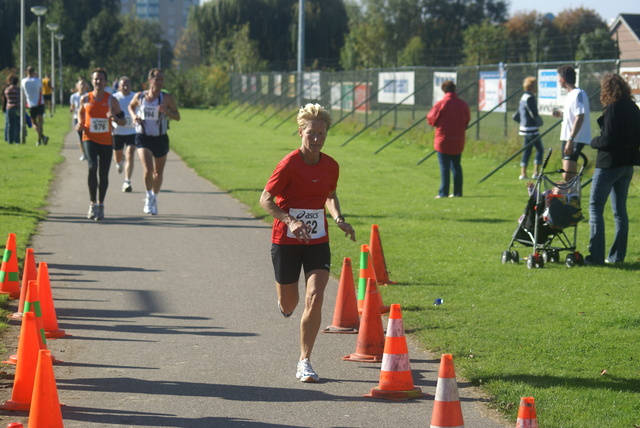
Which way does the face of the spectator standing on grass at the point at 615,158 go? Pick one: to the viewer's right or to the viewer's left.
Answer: to the viewer's left

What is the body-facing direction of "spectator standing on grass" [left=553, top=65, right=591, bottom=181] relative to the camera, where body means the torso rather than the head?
to the viewer's left

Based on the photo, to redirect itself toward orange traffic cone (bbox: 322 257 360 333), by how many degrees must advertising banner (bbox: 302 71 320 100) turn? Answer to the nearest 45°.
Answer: approximately 45° to its left

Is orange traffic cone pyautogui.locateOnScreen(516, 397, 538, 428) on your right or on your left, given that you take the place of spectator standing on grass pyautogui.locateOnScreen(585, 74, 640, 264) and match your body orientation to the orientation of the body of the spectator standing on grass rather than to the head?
on your left

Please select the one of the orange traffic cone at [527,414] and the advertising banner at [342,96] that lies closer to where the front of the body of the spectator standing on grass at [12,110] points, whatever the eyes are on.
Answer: the advertising banner

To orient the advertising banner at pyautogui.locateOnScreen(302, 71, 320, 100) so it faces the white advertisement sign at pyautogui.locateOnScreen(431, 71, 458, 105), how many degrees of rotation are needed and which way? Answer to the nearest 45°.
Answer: approximately 45° to its left

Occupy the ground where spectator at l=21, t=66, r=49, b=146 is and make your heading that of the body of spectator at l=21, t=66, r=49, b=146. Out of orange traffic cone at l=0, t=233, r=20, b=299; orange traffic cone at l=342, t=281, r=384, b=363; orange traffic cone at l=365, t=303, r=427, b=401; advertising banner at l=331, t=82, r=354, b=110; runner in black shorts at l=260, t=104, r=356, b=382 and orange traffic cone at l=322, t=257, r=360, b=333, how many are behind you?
5
